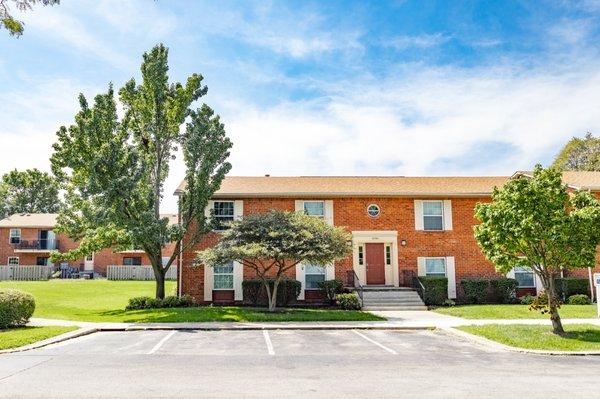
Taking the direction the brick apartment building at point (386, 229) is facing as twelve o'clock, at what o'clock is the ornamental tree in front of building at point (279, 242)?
The ornamental tree in front of building is roughly at 1 o'clock from the brick apartment building.

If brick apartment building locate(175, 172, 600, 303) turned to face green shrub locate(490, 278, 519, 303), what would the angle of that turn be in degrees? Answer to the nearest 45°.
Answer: approximately 90° to its left

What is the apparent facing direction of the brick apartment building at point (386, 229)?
toward the camera

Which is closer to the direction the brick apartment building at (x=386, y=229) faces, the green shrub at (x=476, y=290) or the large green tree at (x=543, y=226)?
the large green tree

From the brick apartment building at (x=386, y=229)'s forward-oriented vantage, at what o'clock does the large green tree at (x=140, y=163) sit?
The large green tree is roughly at 2 o'clock from the brick apartment building.

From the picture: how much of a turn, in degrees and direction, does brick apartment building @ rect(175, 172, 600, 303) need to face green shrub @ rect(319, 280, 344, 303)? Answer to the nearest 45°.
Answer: approximately 45° to its right

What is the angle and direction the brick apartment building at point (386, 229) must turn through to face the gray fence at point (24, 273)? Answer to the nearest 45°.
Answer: approximately 135° to its right

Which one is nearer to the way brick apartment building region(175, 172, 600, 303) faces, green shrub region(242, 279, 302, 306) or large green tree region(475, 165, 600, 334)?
the large green tree

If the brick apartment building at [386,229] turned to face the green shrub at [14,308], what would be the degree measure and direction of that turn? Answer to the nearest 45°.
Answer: approximately 45° to its right

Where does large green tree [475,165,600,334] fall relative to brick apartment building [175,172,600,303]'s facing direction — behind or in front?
in front

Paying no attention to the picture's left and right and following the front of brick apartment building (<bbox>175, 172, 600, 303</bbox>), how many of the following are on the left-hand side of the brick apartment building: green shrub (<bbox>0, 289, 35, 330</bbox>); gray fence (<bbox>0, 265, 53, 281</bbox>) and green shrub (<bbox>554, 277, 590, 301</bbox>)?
1

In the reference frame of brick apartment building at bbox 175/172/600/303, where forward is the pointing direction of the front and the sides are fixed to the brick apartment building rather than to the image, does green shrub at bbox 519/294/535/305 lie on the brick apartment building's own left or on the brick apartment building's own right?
on the brick apartment building's own left

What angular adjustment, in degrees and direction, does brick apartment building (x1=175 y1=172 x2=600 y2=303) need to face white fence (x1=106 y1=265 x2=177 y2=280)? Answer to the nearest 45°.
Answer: approximately 135° to its right

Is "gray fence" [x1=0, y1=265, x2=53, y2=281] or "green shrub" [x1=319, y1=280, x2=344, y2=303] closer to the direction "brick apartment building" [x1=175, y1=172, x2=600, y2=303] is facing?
the green shrub

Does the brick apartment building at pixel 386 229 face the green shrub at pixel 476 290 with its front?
no

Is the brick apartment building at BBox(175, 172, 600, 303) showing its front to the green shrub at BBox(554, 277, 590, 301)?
no
